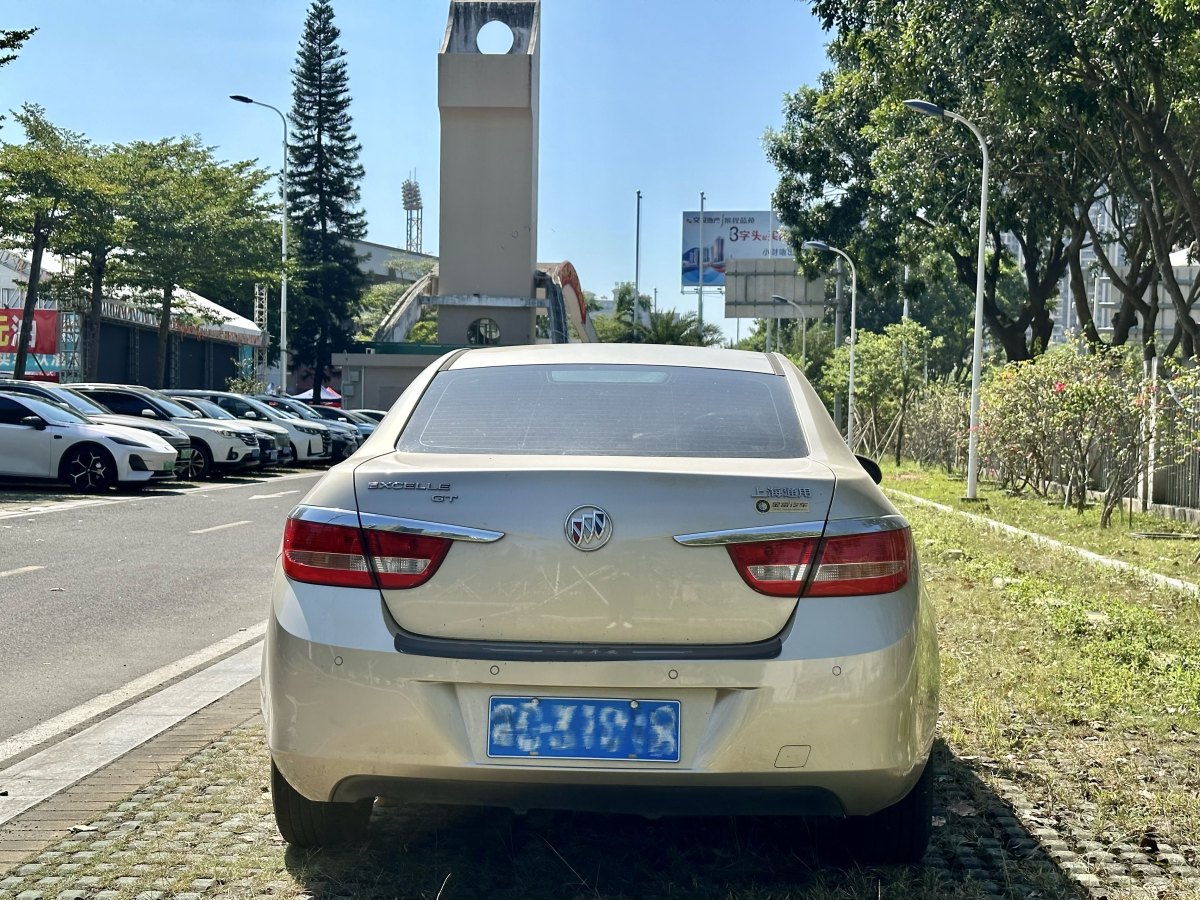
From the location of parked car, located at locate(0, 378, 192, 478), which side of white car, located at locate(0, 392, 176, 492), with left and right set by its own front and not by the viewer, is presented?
left

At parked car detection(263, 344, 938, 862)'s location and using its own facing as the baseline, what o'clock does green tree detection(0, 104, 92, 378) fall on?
The green tree is roughly at 11 o'clock from the parked car.

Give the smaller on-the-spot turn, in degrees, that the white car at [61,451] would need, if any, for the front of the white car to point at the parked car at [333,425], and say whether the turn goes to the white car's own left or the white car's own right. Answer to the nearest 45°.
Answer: approximately 45° to the white car's own left

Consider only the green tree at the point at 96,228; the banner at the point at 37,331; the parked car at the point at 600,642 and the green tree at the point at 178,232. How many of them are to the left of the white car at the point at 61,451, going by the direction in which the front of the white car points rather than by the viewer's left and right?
3

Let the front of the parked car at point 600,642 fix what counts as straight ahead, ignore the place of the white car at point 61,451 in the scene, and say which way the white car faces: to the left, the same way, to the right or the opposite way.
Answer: to the right

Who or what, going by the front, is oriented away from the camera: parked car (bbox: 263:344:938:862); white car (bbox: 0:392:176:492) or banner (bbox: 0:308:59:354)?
the parked car

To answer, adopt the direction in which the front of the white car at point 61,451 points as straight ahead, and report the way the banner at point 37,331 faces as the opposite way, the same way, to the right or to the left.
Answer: to the right

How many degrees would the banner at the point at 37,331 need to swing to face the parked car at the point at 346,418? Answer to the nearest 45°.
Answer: approximately 45° to its left

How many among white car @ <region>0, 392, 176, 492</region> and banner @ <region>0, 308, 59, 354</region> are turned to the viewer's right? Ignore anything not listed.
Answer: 1

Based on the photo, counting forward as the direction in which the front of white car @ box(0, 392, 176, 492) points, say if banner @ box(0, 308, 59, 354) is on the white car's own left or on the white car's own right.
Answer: on the white car's own left

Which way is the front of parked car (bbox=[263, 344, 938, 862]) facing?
away from the camera

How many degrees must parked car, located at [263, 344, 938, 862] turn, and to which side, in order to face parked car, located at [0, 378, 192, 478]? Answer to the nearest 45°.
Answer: approximately 45° to its left

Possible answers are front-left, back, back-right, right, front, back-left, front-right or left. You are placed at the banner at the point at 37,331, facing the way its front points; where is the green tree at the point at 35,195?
front

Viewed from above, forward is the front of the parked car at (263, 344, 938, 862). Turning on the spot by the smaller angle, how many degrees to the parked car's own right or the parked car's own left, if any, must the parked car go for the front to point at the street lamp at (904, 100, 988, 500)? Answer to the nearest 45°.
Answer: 0° — it already faces it

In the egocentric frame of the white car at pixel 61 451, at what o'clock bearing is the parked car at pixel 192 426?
The parked car is roughly at 10 o'clock from the white car.

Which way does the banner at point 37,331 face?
toward the camera

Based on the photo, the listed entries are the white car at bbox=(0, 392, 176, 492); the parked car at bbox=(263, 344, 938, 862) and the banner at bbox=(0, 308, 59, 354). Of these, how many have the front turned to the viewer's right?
1

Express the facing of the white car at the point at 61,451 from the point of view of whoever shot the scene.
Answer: facing to the right of the viewer
